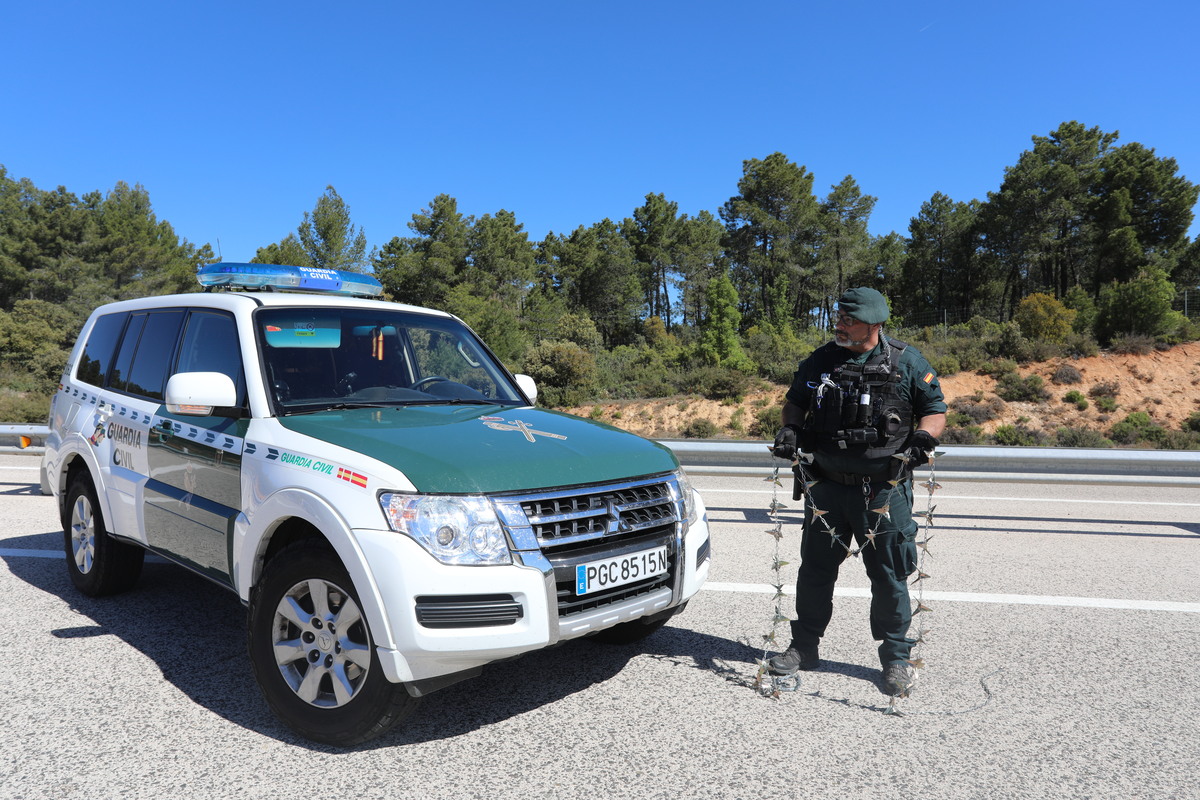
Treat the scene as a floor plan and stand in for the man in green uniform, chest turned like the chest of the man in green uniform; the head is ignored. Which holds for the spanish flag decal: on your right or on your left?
on your right

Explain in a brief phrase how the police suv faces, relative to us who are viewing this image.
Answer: facing the viewer and to the right of the viewer

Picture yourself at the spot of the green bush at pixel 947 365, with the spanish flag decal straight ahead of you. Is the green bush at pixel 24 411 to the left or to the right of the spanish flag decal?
right

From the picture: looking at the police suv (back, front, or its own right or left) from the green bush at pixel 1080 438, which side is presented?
left

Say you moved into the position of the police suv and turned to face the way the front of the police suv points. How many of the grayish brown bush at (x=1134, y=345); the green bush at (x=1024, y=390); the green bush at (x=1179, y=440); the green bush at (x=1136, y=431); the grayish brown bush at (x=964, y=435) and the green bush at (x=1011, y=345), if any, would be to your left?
6

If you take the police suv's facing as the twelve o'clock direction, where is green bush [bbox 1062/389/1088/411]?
The green bush is roughly at 9 o'clock from the police suv.

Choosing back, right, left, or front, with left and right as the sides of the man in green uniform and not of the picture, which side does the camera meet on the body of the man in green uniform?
front

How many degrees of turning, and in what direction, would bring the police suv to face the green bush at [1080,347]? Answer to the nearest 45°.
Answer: approximately 90° to its left

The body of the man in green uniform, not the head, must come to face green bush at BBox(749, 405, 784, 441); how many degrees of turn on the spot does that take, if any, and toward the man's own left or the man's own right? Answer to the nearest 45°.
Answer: approximately 180°

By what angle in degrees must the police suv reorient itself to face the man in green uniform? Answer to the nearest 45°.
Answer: approximately 45° to its left

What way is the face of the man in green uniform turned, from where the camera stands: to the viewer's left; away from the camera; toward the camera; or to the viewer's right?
to the viewer's left

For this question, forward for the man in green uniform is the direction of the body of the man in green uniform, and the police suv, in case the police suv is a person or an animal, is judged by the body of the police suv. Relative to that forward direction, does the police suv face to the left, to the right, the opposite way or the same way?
to the left

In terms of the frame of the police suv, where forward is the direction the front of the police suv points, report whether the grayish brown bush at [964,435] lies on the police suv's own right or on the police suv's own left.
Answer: on the police suv's own left

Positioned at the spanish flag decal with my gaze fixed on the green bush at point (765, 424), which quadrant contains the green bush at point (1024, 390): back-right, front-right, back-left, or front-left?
front-right

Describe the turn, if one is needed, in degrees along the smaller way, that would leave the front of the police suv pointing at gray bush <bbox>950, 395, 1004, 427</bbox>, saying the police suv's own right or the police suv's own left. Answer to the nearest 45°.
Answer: approximately 90° to the police suv's own left

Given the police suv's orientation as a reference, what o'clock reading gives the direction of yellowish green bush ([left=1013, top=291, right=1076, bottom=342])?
The yellowish green bush is roughly at 9 o'clock from the police suv.

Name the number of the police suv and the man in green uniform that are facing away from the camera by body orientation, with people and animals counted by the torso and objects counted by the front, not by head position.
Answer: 0
